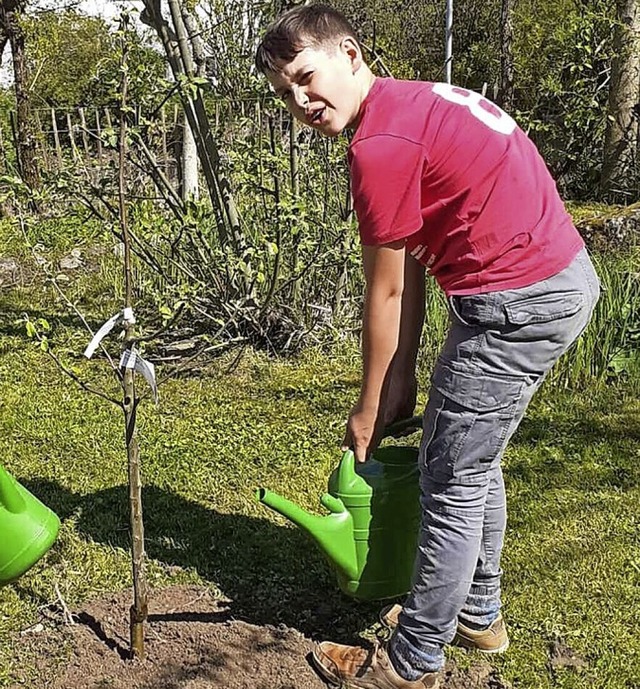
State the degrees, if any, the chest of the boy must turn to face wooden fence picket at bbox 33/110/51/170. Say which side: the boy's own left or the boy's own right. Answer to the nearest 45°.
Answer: approximately 45° to the boy's own right

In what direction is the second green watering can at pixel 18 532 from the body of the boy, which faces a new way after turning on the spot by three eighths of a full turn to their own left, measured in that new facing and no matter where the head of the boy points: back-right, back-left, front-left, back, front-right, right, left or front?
back-right

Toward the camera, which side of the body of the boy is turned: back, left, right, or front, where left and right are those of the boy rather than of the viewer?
left

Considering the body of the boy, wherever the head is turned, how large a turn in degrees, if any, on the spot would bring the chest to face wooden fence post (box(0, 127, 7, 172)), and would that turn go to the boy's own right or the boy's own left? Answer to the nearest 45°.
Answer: approximately 45° to the boy's own right

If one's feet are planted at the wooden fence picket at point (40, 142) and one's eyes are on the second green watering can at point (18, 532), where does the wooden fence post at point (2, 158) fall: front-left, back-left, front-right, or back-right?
front-right

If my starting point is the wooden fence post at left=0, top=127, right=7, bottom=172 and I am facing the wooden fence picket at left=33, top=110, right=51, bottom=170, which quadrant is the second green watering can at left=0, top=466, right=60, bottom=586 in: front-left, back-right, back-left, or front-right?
front-right
